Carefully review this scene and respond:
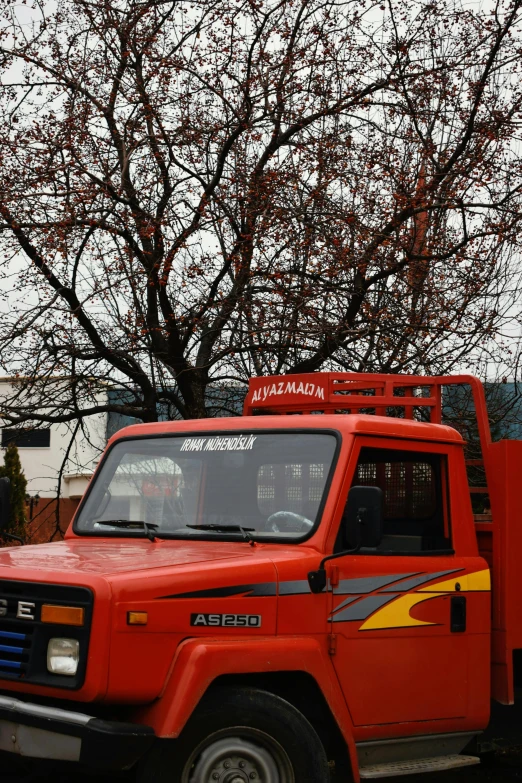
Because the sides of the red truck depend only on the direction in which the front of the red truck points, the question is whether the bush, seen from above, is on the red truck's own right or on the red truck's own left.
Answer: on the red truck's own right

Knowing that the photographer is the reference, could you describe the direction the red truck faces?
facing the viewer and to the left of the viewer
